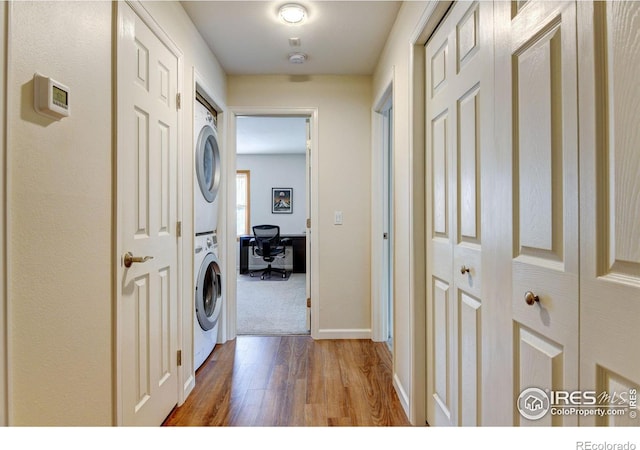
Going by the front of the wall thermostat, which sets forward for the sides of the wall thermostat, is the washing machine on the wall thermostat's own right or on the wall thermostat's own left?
on the wall thermostat's own left

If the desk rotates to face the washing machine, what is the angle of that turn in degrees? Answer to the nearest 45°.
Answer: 0° — it already faces it

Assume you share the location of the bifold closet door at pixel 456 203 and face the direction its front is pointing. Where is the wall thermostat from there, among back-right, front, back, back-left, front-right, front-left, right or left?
front

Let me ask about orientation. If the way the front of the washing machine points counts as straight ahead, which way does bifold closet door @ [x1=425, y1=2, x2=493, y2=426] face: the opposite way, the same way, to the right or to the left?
the opposite way

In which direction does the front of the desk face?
toward the camera

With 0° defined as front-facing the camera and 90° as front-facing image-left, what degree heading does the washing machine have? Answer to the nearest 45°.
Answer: approximately 270°

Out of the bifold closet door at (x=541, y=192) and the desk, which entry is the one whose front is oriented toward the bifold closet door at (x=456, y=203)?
the desk

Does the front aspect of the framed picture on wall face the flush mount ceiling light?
yes

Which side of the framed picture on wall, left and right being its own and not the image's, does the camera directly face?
front

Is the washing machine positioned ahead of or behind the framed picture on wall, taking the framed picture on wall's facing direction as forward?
ahead

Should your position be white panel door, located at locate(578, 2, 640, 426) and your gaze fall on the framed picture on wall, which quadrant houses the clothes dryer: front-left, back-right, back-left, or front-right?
front-left

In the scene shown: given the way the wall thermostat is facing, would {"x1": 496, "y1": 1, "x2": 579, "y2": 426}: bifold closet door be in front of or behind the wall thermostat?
in front

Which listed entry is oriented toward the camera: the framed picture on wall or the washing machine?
the framed picture on wall

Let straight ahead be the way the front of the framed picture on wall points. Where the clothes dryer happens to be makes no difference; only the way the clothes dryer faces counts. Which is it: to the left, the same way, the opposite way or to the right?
to the left
